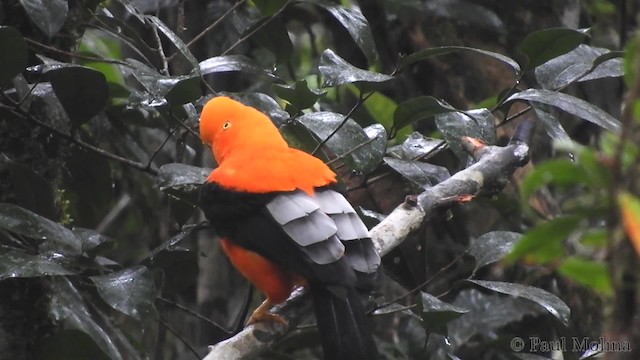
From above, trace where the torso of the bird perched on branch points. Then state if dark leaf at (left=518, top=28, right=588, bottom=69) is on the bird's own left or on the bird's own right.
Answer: on the bird's own right

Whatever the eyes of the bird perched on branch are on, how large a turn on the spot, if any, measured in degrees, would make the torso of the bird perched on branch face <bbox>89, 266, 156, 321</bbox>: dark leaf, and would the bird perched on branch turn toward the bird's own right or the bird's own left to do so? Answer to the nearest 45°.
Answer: approximately 45° to the bird's own left

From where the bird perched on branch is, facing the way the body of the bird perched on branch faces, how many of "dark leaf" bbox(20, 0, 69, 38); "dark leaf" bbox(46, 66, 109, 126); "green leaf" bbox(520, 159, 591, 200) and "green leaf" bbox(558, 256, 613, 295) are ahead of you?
2

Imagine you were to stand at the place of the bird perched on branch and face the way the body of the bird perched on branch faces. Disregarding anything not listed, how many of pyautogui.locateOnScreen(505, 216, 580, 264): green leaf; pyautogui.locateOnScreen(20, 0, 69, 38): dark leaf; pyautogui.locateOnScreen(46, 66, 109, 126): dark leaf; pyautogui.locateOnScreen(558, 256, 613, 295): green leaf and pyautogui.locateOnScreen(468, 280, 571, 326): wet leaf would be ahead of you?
2

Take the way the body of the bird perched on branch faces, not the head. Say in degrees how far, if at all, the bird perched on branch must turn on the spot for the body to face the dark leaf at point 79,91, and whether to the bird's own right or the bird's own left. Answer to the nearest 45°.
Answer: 0° — it already faces it

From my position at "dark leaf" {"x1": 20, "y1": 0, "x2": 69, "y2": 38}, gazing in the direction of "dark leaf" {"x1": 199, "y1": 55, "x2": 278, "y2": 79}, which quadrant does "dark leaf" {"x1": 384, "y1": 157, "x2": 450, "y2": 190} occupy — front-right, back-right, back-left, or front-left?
front-right

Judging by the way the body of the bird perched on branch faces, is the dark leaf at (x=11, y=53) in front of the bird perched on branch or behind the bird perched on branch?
in front

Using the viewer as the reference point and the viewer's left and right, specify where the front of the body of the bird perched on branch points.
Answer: facing away from the viewer and to the left of the viewer

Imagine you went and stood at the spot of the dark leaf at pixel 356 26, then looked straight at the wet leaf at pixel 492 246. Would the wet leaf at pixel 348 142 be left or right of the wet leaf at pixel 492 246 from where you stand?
right

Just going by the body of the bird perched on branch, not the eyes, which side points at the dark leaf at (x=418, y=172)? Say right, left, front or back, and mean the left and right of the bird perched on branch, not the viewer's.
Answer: right

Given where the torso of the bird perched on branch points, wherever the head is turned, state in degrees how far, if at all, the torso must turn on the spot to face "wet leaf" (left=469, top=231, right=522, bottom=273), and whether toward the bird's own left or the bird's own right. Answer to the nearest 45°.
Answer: approximately 135° to the bird's own right
